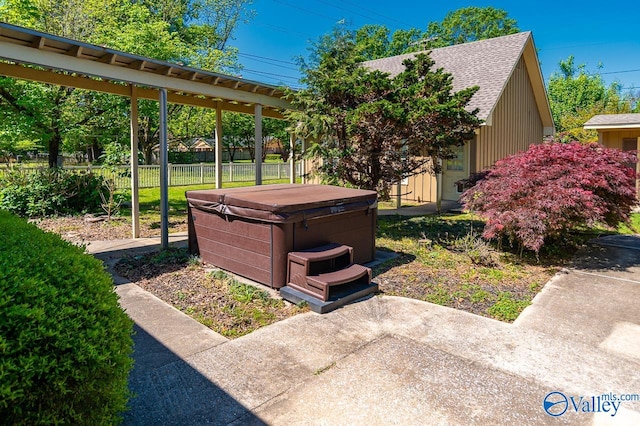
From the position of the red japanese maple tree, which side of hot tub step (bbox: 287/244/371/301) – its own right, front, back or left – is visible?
left

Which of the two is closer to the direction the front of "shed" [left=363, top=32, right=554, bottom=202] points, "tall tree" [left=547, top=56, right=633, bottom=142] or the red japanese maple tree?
the red japanese maple tree

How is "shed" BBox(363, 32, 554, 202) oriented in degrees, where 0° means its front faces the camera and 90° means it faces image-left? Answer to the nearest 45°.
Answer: approximately 45°

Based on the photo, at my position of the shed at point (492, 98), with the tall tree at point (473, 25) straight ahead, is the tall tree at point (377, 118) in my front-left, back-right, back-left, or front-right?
back-left

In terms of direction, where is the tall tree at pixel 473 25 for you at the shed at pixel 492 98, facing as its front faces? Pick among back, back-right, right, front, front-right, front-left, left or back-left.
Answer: back-right

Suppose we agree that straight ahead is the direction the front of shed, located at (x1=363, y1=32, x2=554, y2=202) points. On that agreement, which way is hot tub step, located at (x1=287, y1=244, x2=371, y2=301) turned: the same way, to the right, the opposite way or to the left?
to the left

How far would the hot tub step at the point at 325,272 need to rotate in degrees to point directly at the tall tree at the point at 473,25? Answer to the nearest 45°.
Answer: approximately 135° to its left

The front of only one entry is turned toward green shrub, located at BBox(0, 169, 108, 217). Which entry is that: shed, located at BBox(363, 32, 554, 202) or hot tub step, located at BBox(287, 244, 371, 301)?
the shed

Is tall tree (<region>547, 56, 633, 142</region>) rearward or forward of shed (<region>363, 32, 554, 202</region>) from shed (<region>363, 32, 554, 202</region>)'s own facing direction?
rearward

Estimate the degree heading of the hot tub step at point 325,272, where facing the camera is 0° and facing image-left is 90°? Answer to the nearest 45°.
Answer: approximately 315°
